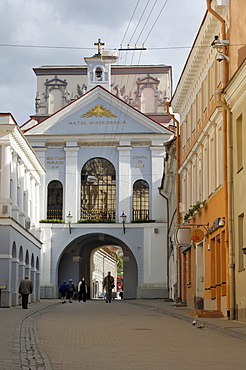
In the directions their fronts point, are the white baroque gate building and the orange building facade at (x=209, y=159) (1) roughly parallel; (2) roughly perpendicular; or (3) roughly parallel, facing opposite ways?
roughly perpendicular

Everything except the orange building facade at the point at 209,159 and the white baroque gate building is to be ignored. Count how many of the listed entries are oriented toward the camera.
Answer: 1

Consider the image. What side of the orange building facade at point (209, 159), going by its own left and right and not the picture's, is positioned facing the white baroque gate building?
right

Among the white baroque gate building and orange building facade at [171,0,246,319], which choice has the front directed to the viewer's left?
the orange building facade

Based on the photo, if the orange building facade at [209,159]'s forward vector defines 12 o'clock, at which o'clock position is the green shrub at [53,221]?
The green shrub is roughly at 2 o'clock from the orange building facade.

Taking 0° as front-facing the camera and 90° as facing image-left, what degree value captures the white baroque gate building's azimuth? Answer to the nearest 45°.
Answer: approximately 0°

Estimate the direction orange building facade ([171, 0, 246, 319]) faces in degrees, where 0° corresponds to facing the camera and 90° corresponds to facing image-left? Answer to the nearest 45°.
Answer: approximately 90°

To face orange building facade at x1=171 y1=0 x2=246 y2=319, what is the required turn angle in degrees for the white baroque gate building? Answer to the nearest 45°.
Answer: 0° — it already faces it
